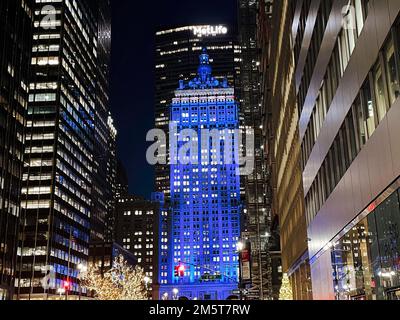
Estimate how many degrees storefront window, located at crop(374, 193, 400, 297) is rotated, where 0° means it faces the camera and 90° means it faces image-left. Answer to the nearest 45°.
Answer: approximately 90°
